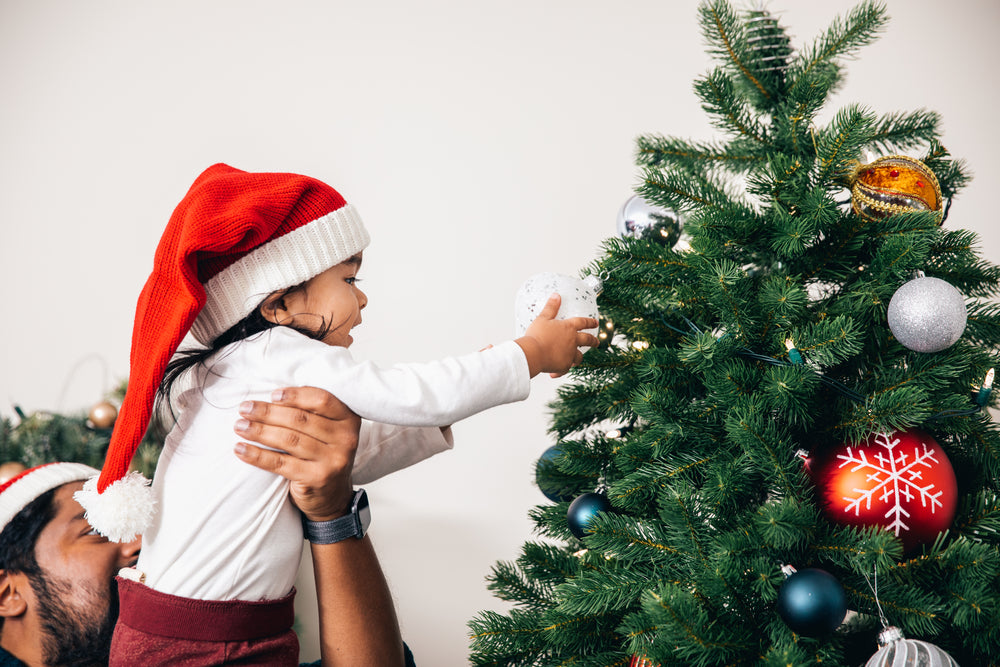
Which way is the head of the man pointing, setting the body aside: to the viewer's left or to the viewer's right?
to the viewer's right

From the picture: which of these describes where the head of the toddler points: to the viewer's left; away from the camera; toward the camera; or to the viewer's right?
to the viewer's right

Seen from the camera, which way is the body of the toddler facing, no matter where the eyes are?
to the viewer's right

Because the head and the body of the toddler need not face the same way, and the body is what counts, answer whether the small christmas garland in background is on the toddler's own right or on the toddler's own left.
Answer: on the toddler's own left

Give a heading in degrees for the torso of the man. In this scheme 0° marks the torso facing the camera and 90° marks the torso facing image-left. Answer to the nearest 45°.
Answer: approximately 270°

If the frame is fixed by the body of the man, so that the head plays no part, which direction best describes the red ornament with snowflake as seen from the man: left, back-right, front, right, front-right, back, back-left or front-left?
front-right
